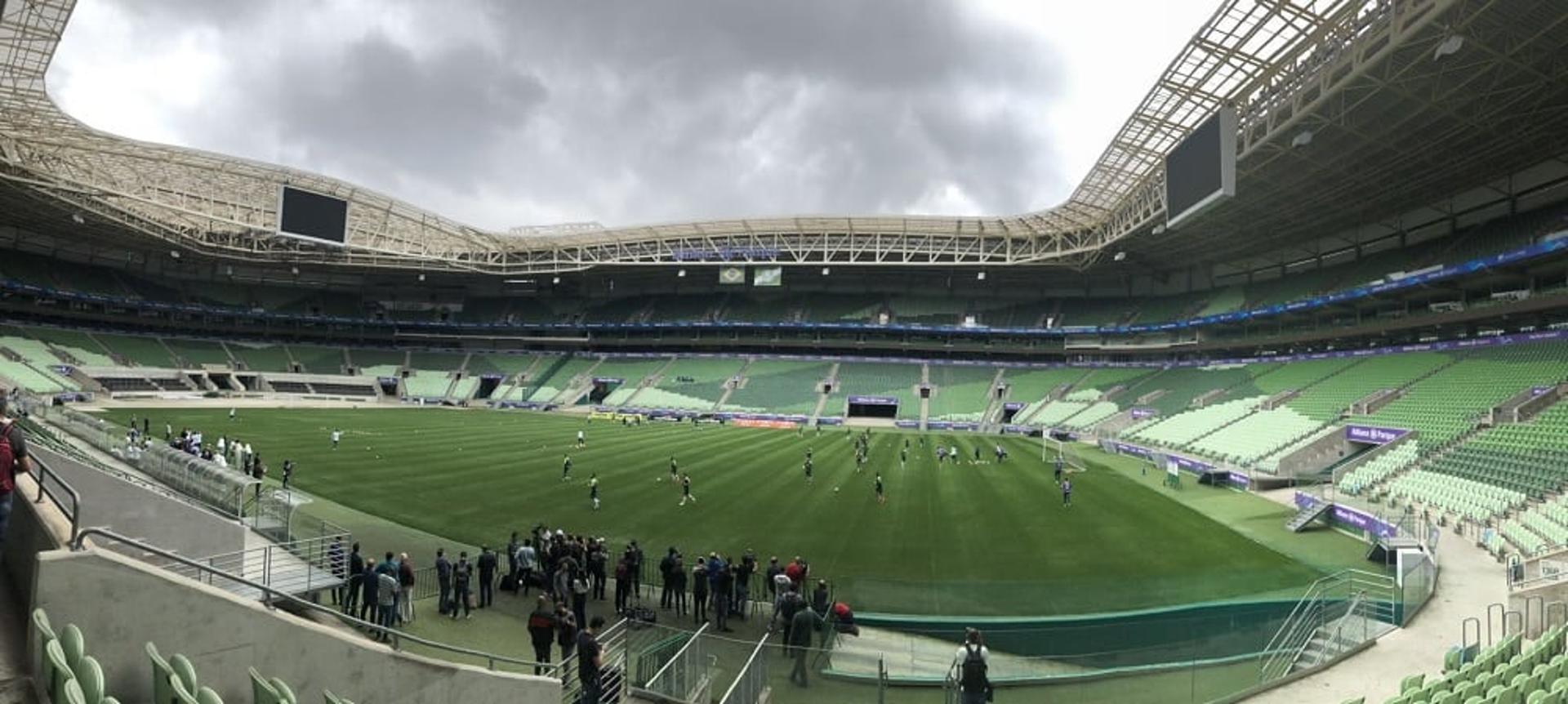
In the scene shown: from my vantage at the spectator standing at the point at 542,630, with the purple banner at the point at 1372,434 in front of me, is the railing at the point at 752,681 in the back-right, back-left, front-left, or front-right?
front-right

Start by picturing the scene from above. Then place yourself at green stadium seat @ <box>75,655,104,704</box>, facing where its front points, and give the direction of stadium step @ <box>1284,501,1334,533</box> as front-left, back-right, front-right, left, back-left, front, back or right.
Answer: front-right

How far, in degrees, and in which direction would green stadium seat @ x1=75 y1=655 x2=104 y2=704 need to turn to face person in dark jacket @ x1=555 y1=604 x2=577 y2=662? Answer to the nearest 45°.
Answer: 0° — it already faces them

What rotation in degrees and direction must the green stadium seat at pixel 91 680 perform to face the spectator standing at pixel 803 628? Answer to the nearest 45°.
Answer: approximately 45° to its right

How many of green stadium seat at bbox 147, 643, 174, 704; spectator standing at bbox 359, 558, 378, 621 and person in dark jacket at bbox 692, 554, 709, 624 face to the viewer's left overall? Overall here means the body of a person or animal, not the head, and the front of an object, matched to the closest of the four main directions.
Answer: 0

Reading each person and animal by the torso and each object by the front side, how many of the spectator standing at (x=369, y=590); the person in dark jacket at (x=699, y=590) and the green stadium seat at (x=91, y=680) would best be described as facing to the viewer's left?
0

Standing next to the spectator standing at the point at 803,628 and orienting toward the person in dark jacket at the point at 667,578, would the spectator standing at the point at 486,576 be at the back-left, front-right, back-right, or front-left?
front-left

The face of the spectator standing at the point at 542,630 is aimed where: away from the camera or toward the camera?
away from the camera

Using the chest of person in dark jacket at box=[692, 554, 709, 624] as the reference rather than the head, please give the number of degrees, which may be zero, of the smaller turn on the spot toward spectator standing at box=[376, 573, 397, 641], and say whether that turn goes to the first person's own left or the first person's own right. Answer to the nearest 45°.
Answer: approximately 90° to the first person's own left

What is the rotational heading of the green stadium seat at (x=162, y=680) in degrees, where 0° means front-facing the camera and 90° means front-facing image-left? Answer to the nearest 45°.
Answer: approximately 225°

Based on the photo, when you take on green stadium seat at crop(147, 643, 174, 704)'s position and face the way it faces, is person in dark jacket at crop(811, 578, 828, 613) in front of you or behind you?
in front

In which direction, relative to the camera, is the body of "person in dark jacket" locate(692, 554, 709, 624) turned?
away from the camera
